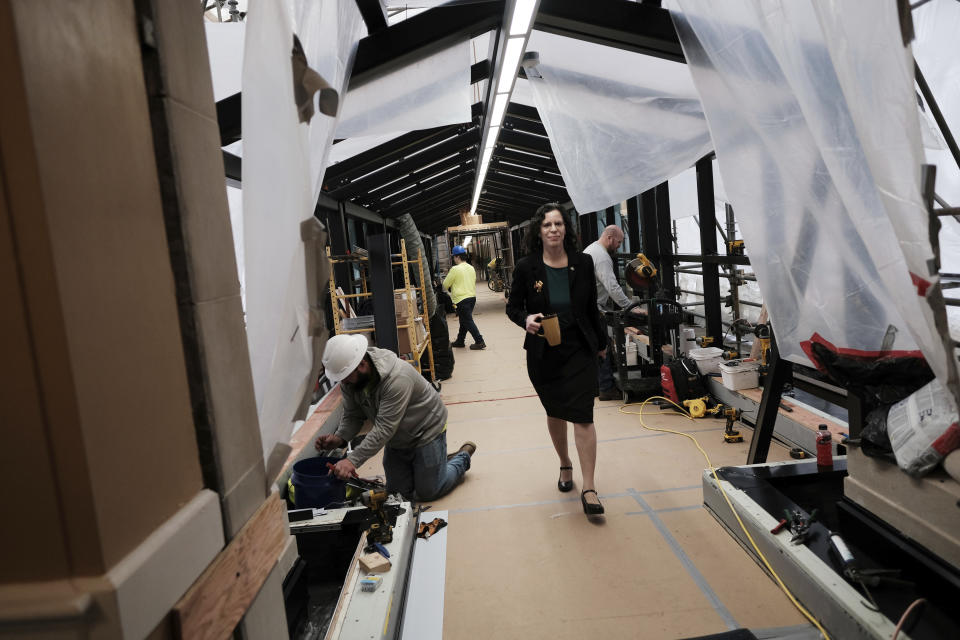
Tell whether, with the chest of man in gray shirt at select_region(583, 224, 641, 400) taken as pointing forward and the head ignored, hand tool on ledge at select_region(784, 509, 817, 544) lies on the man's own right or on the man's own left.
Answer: on the man's own right

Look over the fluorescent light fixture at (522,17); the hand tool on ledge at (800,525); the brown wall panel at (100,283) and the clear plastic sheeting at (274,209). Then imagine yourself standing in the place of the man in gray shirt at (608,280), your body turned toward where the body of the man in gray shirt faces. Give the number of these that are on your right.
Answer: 4

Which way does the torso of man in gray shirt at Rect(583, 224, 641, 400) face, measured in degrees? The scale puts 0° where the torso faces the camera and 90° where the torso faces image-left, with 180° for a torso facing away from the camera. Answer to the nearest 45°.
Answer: approximately 270°

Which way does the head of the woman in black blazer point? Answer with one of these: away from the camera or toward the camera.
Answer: toward the camera

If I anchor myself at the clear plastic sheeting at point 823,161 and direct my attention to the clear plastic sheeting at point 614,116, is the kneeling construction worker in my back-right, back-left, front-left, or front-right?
front-left

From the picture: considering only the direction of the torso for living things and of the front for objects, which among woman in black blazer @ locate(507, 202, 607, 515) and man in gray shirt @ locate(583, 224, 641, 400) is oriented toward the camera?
the woman in black blazer

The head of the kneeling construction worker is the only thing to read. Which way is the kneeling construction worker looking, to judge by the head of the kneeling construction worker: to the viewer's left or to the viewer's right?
to the viewer's left

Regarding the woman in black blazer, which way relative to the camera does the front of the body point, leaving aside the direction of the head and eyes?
toward the camera

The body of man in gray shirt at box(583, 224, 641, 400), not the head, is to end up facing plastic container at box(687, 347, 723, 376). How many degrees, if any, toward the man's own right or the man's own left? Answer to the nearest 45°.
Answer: approximately 45° to the man's own right

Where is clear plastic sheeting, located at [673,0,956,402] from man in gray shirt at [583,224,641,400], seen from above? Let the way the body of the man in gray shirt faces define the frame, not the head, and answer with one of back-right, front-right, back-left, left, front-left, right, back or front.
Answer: right

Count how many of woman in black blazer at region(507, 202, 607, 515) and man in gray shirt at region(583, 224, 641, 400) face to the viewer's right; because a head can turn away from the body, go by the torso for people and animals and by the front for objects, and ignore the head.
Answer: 1
